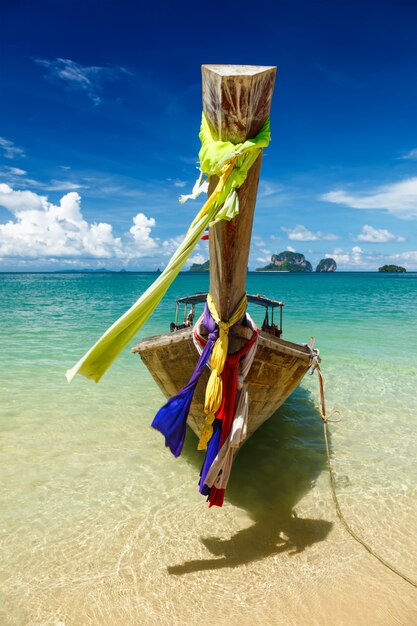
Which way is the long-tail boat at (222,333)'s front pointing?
toward the camera
